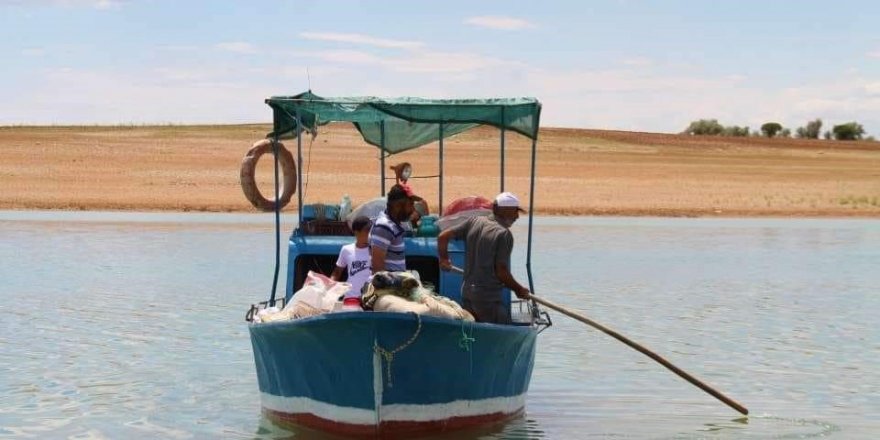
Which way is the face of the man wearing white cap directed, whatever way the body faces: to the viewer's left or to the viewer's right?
to the viewer's right

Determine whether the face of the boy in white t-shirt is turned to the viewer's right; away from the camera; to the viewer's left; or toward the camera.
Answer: toward the camera

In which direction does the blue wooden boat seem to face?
toward the camera
